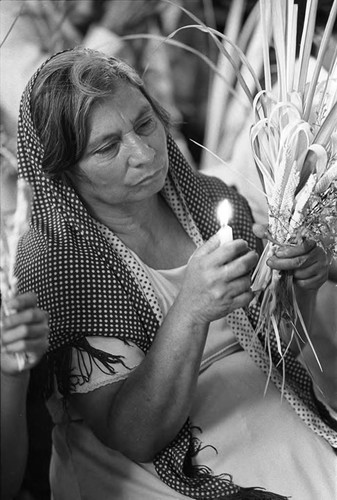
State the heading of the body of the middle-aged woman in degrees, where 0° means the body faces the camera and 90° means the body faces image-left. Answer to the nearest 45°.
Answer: approximately 315°
